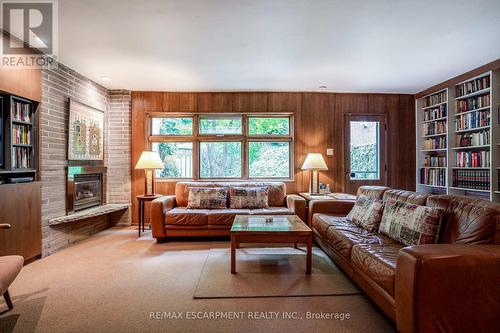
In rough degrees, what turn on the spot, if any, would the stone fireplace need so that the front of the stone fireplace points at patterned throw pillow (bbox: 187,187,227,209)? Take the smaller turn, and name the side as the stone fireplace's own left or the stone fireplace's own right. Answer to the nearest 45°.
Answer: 0° — it already faces it

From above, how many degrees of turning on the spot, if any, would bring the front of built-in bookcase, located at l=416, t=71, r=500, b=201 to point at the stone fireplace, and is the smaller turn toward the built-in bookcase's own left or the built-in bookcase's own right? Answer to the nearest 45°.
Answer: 0° — it already faces it

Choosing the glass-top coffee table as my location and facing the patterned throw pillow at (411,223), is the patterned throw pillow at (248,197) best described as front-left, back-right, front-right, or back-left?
back-left

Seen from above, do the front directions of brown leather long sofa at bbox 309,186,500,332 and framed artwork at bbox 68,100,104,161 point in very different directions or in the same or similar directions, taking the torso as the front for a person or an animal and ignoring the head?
very different directions

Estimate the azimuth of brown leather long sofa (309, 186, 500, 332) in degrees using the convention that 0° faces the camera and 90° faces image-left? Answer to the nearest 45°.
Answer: approximately 45°

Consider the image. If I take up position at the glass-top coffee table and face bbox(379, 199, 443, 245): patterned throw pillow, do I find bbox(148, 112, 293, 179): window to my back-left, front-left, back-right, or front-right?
back-left

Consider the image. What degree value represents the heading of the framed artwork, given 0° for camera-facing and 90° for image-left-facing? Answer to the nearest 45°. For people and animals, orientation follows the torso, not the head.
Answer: approximately 315°

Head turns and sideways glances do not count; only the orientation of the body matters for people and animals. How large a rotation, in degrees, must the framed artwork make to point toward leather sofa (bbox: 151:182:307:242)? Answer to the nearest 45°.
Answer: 0° — it already faces it

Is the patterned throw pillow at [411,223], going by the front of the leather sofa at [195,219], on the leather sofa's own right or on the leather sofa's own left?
on the leather sofa's own left

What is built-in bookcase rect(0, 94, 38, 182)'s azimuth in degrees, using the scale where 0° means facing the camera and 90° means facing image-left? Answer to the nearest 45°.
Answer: approximately 315°

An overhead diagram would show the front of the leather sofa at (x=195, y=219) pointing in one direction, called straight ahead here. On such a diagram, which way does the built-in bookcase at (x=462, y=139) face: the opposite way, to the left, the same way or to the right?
to the right

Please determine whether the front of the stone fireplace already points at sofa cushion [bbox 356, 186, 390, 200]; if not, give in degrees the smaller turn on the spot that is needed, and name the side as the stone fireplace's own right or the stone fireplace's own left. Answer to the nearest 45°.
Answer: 0° — it already faces it

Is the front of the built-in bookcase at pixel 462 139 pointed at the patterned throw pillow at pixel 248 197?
yes

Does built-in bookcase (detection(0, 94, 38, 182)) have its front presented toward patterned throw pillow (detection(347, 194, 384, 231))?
yes
